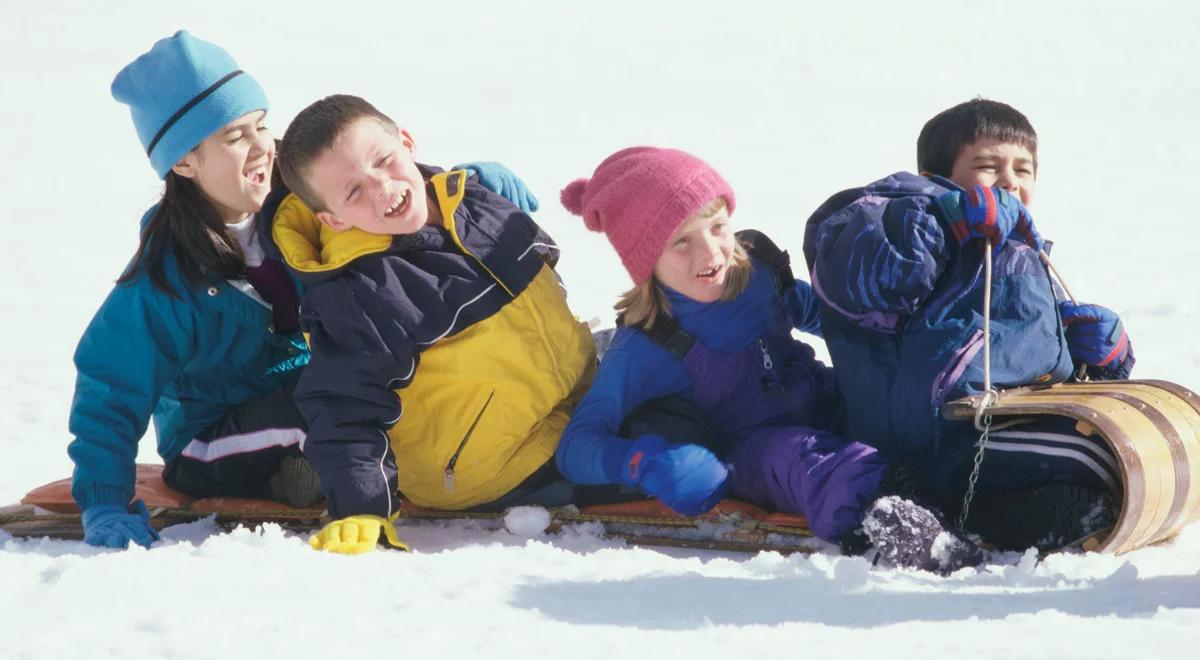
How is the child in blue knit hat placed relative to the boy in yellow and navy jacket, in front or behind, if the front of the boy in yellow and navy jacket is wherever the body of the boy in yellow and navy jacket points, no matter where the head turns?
behind

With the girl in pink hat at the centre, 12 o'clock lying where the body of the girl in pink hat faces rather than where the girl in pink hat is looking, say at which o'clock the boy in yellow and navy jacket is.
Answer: The boy in yellow and navy jacket is roughly at 4 o'clock from the girl in pink hat.

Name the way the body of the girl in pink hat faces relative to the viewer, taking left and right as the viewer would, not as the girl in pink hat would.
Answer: facing the viewer and to the right of the viewer

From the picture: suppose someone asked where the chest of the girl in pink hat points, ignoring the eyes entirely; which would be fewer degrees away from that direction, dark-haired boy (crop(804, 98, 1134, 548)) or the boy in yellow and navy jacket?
the dark-haired boy

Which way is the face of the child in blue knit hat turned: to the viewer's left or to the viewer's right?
to the viewer's right

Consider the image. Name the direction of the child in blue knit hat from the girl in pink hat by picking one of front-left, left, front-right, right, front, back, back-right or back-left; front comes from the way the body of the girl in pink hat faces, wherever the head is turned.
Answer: back-right

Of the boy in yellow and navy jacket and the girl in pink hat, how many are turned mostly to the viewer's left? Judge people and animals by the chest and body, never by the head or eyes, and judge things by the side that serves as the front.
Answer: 0

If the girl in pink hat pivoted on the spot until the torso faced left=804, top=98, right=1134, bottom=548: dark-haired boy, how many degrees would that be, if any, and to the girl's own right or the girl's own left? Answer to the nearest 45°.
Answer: approximately 45° to the girl's own left
